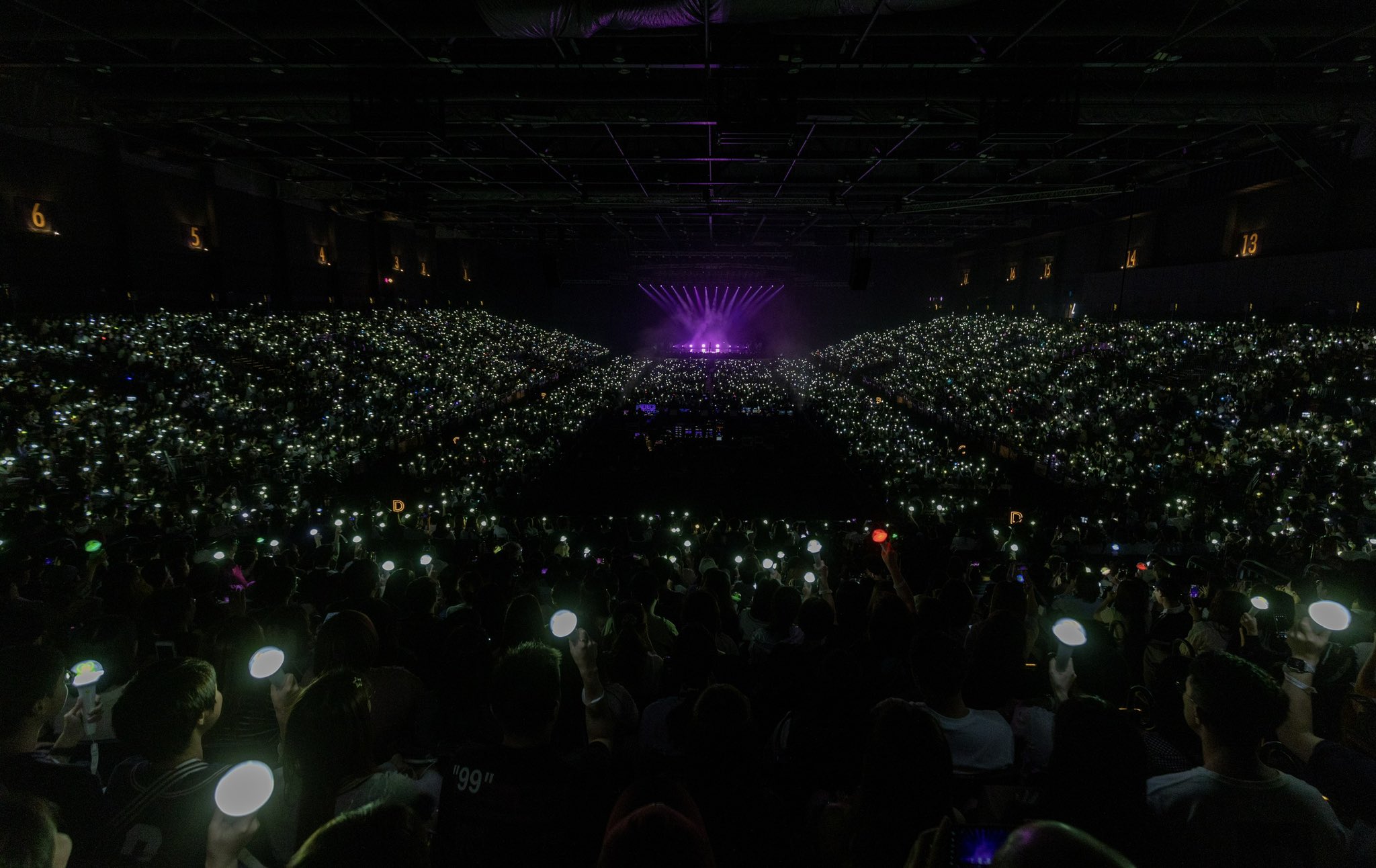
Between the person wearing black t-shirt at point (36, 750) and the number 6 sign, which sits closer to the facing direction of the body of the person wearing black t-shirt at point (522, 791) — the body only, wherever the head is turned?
the number 6 sign

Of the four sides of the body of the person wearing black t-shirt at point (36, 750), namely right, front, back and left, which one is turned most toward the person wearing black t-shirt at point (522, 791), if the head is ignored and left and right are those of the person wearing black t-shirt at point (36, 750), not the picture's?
right

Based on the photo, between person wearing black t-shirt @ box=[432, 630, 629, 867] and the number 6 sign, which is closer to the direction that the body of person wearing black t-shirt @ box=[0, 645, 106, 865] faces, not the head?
the number 6 sign

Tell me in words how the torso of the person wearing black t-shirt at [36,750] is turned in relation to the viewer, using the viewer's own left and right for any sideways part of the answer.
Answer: facing away from the viewer and to the right of the viewer

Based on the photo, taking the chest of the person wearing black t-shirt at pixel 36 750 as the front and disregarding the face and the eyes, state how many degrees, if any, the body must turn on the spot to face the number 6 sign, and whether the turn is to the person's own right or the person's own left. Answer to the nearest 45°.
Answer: approximately 45° to the person's own left

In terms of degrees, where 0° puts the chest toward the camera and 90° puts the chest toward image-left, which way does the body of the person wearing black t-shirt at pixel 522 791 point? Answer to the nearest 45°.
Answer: approximately 180°

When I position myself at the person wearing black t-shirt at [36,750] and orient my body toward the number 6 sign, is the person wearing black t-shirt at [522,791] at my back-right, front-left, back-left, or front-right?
back-right

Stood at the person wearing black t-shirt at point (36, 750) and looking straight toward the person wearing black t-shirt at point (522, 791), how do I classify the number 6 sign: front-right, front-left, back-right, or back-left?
back-left

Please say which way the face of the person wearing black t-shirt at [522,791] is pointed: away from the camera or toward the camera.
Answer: away from the camera

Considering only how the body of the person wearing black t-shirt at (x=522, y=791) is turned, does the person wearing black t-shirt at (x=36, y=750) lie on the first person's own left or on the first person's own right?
on the first person's own left
